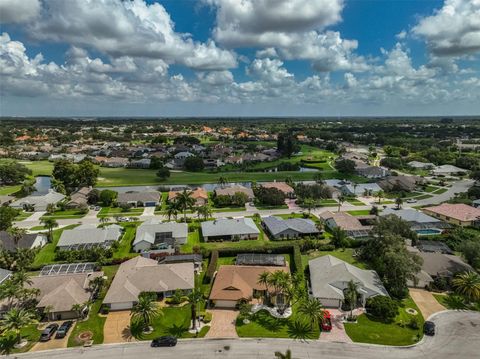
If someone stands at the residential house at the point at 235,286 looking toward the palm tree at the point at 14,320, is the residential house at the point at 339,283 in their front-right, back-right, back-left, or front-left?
back-left

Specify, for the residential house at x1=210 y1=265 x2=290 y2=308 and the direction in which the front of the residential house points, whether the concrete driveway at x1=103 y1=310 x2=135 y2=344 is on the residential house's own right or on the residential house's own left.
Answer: on the residential house's own right

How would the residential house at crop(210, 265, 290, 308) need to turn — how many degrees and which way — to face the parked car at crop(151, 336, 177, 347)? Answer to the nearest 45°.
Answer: approximately 45° to its right

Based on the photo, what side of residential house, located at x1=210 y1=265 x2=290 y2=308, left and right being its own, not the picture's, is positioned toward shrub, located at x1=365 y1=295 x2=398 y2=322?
left

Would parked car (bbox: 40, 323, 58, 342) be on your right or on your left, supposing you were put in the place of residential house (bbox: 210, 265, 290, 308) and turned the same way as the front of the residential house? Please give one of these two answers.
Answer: on your right

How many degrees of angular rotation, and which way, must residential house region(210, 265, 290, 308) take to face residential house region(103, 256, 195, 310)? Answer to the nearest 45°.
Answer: approximately 90° to its right

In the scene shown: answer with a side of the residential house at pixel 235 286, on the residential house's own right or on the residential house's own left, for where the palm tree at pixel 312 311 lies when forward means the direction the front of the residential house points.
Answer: on the residential house's own left

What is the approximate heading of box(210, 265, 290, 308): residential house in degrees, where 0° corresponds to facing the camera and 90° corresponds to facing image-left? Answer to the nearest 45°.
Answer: approximately 0°

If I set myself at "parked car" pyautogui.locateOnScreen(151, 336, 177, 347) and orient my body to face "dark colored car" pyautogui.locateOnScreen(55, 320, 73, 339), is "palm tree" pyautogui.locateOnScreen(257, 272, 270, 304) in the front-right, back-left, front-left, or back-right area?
back-right

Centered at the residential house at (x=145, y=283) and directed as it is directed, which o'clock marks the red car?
The red car is roughly at 10 o'clock from the residential house.

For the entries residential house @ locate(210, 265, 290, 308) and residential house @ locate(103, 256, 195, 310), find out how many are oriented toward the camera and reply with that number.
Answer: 2

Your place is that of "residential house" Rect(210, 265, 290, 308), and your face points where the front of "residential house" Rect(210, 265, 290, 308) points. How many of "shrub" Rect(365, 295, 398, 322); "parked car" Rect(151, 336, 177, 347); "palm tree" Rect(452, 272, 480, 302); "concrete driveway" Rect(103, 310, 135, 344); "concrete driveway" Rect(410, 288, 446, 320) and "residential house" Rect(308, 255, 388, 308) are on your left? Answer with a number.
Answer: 4
